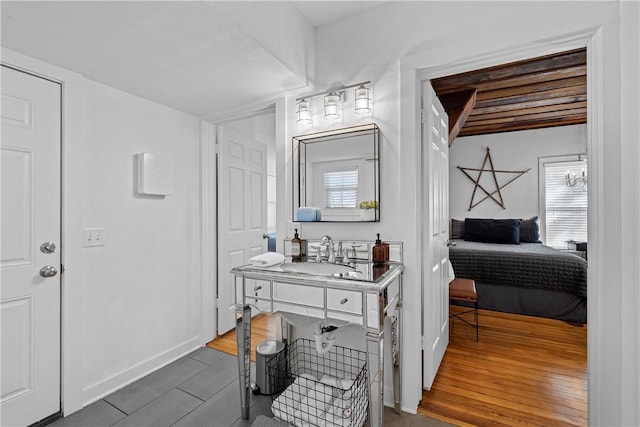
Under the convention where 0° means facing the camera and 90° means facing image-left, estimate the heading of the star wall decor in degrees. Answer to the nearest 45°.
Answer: approximately 0°

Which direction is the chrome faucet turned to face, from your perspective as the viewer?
facing the viewer and to the left of the viewer

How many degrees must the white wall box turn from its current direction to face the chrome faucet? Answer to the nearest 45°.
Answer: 0° — it already faces it

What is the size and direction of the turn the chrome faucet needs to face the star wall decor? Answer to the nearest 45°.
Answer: approximately 180°

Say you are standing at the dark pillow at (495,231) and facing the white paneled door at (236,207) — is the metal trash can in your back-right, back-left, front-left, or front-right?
front-left

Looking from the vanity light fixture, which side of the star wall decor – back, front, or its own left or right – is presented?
front

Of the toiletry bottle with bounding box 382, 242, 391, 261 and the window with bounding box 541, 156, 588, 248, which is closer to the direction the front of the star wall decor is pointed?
the toiletry bottle

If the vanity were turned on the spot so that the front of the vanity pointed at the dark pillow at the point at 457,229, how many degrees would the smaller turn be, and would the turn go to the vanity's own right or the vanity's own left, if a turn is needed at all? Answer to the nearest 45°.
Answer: approximately 180°

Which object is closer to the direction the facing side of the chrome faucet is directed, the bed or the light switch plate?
the light switch plate

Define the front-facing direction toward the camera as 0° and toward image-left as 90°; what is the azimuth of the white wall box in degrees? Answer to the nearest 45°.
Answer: approximately 315°

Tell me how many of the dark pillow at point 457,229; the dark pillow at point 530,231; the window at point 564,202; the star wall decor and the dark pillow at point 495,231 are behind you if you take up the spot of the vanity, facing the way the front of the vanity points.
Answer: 5

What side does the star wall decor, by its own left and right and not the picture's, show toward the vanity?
front

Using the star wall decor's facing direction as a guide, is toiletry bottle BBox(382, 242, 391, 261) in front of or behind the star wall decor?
in front

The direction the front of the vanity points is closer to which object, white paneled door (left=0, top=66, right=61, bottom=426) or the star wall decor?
the white paneled door

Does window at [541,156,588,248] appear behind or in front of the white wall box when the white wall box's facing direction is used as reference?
in front

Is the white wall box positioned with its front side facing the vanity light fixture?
yes

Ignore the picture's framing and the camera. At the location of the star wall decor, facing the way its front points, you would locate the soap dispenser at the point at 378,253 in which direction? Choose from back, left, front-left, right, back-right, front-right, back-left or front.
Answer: front
